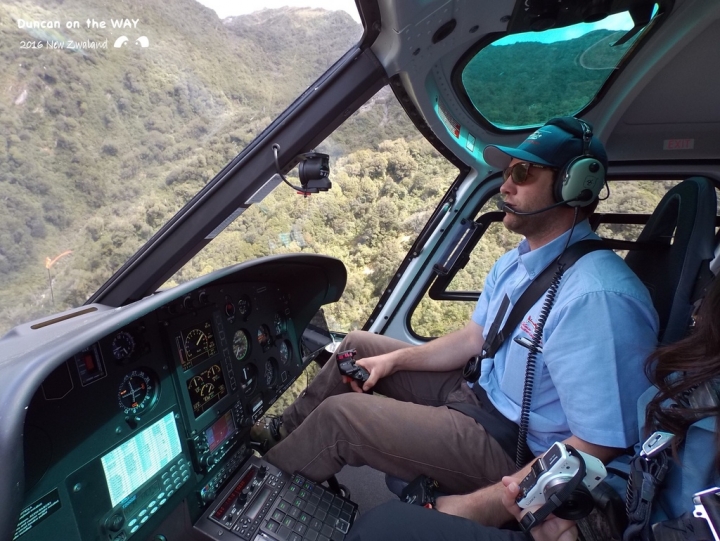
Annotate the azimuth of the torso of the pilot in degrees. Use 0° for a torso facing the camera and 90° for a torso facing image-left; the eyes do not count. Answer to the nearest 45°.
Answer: approximately 90°
